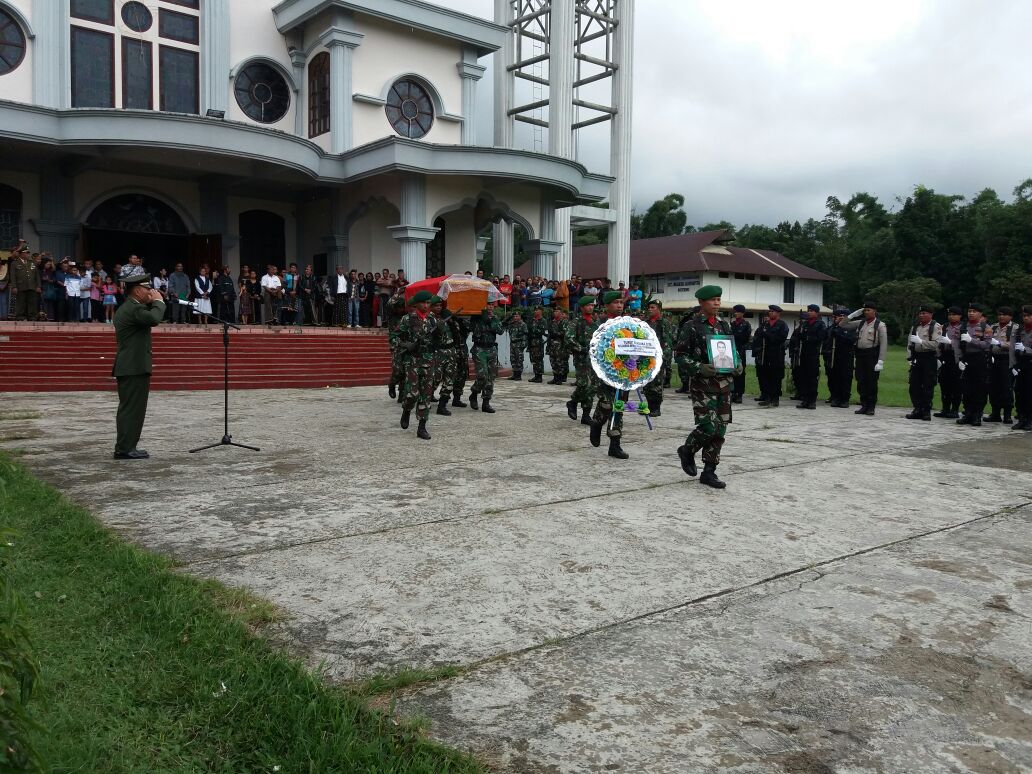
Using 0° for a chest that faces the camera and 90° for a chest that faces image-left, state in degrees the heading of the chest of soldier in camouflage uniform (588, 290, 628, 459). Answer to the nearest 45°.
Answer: approximately 315°

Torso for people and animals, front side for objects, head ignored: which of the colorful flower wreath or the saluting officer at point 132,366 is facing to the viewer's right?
the saluting officer

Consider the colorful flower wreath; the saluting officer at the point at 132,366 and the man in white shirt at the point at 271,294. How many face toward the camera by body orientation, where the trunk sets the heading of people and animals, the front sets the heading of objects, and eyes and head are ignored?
2

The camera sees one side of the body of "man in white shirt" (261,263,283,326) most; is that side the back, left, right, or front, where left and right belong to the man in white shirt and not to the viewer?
front

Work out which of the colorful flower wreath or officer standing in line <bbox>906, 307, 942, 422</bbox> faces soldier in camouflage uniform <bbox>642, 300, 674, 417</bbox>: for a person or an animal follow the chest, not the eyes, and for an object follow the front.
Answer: the officer standing in line

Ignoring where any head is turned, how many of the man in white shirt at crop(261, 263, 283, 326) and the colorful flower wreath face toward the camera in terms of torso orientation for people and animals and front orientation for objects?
2

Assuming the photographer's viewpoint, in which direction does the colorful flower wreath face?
facing the viewer

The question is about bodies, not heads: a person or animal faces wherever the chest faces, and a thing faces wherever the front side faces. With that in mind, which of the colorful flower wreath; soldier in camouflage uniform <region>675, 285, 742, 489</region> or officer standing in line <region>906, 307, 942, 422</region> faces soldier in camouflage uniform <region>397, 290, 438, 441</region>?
the officer standing in line

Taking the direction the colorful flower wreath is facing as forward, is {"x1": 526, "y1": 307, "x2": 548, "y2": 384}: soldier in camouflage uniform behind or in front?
behind

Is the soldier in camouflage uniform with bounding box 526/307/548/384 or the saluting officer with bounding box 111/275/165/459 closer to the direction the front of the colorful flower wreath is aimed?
the saluting officer

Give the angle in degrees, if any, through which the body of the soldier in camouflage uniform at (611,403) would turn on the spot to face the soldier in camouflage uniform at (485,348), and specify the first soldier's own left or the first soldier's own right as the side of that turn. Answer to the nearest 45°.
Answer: approximately 180°

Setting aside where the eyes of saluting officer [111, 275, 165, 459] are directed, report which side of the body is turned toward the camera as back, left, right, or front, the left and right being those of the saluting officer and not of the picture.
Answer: right

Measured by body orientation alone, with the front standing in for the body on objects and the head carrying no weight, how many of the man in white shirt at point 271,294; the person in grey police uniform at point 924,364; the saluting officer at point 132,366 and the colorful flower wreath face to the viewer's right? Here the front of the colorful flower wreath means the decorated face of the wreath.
1

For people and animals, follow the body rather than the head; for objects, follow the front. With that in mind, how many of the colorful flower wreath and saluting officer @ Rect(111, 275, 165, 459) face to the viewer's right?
1

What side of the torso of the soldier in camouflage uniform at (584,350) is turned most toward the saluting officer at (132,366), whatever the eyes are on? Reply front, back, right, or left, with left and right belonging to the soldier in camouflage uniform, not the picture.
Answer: right

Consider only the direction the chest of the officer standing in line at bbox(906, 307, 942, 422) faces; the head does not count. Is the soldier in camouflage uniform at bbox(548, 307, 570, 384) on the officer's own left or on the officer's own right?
on the officer's own right
